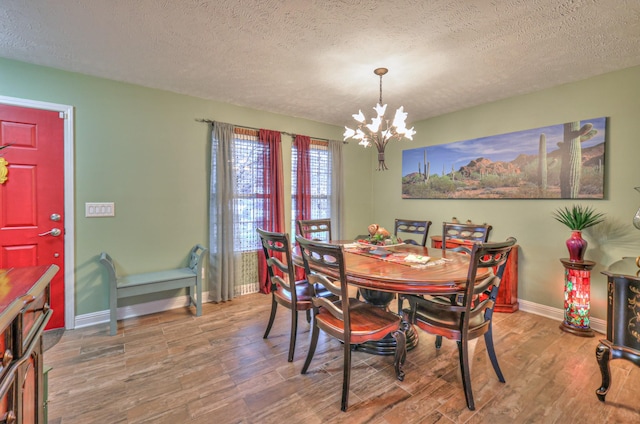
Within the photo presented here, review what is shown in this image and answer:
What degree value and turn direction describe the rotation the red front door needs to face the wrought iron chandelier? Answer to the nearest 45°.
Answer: approximately 45° to its left

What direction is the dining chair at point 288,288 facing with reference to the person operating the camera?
facing away from the viewer and to the right of the viewer

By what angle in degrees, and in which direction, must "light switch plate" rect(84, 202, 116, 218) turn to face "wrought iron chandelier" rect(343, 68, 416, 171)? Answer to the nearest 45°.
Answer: approximately 45° to its left

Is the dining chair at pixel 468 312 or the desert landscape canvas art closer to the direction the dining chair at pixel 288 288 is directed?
the desert landscape canvas art

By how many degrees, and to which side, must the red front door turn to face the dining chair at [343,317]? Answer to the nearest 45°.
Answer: approximately 45° to its left

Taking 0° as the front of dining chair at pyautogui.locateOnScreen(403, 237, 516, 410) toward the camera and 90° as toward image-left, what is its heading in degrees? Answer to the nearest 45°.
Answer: approximately 135°

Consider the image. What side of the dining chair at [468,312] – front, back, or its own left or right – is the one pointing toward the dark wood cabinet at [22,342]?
left
